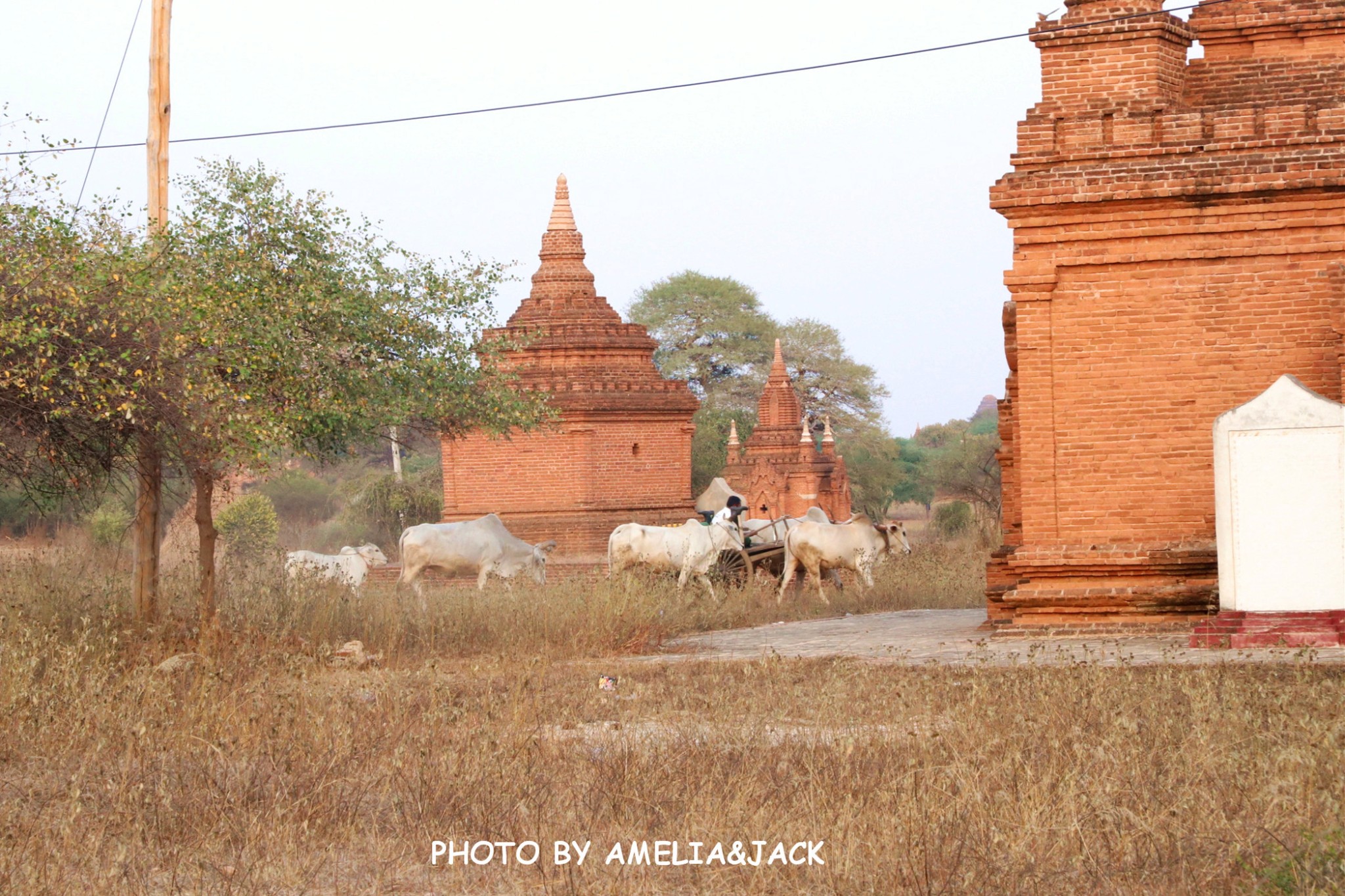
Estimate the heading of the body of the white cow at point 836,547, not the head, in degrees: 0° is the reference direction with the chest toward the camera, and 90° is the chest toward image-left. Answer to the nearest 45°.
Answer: approximately 270°

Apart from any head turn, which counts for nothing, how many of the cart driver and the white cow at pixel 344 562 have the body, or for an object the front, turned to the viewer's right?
2

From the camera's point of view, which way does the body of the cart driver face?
to the viewer's right

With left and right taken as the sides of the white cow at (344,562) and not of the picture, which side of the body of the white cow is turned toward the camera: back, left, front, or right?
right

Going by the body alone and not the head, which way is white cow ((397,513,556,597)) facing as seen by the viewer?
to the viewer's right

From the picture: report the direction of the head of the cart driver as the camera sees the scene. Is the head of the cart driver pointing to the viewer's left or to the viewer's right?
to the viewer's right

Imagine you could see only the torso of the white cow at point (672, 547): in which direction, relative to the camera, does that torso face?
to the viewer's right

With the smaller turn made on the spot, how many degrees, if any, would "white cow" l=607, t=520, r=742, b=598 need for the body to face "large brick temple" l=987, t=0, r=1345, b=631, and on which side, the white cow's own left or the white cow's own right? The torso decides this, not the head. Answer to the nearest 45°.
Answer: approximately 45° to the white cow's own right

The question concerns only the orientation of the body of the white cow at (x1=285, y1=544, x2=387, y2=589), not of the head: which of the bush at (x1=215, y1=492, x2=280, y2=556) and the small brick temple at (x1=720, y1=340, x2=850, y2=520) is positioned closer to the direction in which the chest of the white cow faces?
the small brick temple

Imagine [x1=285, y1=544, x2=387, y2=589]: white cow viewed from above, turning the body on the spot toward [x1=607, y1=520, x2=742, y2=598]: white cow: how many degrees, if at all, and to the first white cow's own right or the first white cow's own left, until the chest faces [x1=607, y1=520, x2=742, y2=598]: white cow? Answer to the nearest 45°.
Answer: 0° — it already faces it

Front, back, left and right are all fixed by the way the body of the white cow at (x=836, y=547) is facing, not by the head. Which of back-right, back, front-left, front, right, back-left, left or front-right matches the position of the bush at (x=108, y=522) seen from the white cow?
back-left
